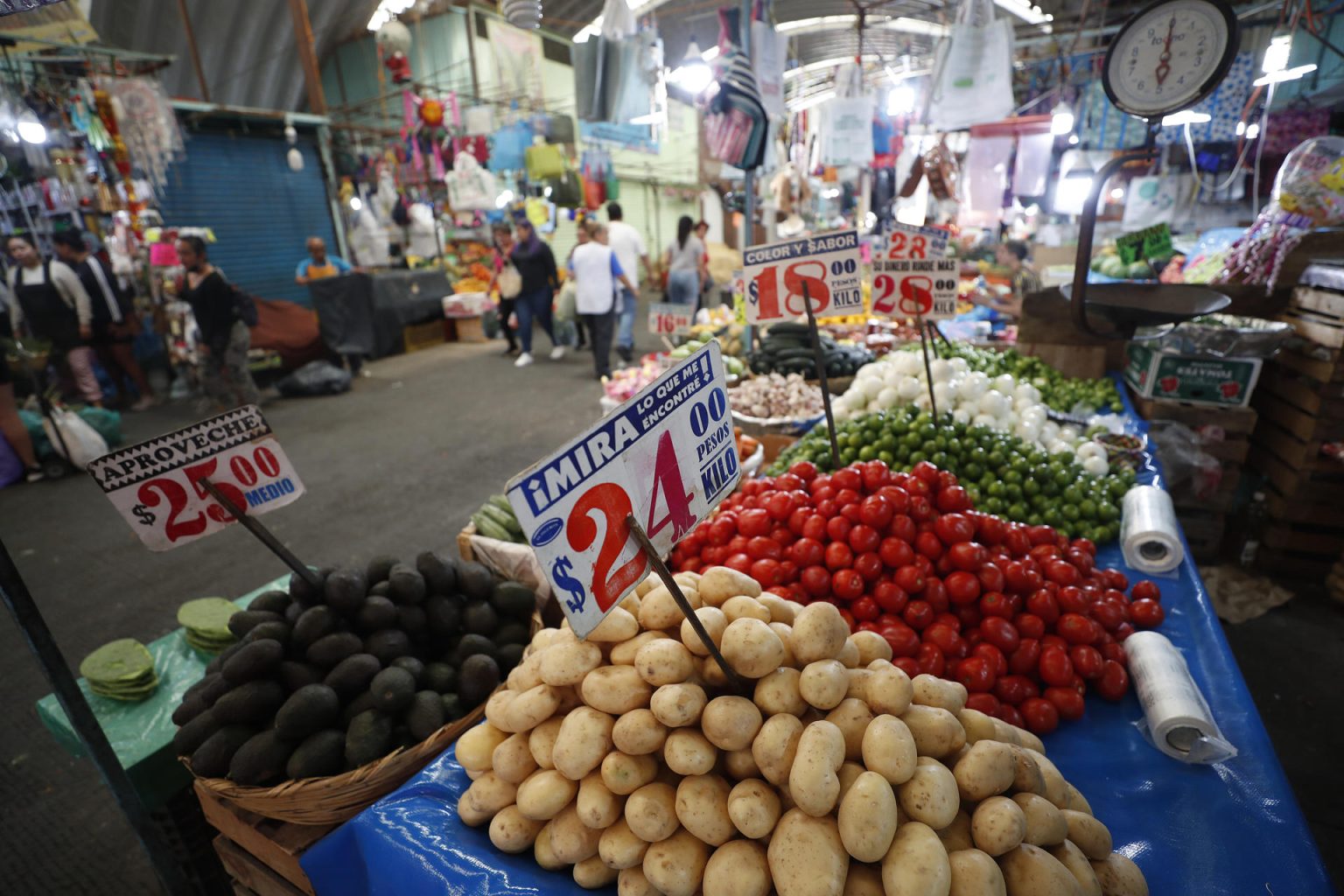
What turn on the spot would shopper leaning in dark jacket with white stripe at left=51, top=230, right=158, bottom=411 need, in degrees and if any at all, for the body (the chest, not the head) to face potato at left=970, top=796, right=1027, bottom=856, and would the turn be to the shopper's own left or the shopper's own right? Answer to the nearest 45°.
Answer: approximately 90° to the shopper's own left

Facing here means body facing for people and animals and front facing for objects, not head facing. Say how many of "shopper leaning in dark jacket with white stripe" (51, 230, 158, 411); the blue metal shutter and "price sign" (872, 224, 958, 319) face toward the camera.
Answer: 2

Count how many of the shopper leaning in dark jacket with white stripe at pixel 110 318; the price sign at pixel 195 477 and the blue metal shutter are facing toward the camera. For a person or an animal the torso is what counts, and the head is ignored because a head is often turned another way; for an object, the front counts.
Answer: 2

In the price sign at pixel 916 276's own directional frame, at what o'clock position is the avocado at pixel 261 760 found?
The avocado is roughly at 1 o'clock from the price sign.

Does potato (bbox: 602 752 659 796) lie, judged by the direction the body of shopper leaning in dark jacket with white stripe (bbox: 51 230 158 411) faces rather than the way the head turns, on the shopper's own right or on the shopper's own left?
on the shopper's own left

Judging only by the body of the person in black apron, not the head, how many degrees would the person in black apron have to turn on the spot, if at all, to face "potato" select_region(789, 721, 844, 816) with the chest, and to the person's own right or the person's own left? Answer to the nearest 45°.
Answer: approximately 45° to the person's own left

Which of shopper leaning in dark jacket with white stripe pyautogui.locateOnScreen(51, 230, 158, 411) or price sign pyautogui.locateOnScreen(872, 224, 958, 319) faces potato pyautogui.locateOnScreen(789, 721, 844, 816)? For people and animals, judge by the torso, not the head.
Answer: the price sign

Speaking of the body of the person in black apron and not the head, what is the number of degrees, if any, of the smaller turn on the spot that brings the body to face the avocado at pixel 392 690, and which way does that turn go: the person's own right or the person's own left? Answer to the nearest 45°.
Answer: approximately 45° to the person's own left

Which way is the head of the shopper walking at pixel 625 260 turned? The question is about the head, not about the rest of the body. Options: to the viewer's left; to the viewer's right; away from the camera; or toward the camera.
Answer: away from the camera

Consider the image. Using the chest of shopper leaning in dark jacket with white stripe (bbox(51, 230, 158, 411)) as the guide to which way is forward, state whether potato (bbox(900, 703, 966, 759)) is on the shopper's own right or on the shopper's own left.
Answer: on the shopper's own left

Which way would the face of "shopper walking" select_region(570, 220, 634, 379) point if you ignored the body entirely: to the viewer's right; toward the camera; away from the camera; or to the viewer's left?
away from the camera

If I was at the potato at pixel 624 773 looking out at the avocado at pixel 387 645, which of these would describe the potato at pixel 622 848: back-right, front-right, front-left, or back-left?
back-left

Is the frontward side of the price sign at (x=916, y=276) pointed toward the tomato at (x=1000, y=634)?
yes
